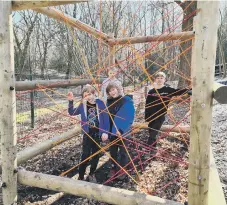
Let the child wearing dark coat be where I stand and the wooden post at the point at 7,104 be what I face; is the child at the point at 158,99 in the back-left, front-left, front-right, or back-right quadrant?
back-left

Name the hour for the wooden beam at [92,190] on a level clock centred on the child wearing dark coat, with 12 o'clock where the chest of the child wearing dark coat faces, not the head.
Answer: The wooden beam is roughly at 12 o'clock from the child wearing dark coat.

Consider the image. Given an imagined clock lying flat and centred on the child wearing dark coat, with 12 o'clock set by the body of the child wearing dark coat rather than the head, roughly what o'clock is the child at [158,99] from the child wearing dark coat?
The child is roughly at 8 o'clock from the child wearing dark coat.

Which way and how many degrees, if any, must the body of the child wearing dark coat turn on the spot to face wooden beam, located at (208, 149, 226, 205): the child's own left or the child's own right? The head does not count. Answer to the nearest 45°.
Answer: approximately 45° to the child's own left

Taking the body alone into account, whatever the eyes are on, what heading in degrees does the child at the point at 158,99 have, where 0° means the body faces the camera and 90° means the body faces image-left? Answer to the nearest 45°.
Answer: approximately 0°

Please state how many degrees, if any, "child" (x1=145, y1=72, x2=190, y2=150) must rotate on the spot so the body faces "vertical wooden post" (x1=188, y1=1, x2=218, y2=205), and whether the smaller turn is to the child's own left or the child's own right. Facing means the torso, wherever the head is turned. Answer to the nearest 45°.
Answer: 0° — they already face it

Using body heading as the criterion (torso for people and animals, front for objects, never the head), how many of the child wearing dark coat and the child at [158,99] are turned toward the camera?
2
